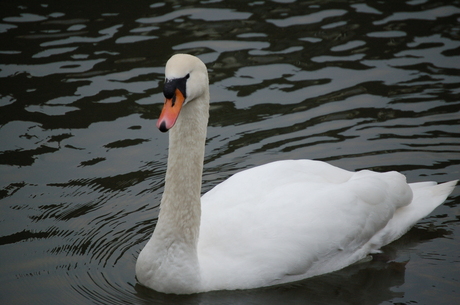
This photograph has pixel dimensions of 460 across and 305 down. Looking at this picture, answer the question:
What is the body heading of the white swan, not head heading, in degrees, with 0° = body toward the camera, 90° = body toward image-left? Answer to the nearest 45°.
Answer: approximately 45°
